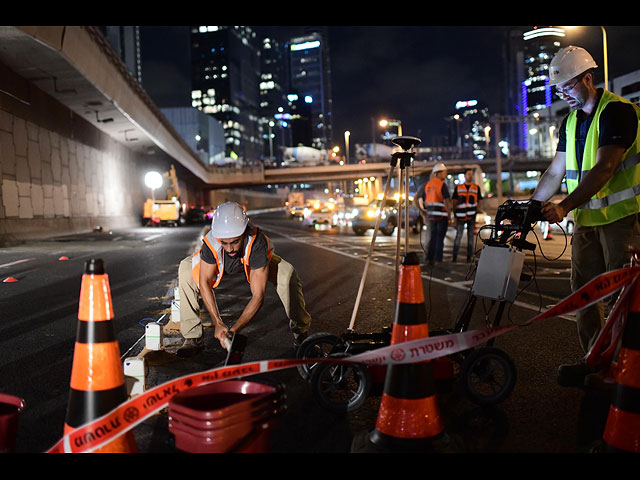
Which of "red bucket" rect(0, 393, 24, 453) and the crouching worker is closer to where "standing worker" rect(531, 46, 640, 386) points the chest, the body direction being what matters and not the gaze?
the red bucket

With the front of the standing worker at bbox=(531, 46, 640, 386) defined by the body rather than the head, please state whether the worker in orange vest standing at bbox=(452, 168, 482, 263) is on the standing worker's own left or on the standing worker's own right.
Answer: on the standing worker's own right

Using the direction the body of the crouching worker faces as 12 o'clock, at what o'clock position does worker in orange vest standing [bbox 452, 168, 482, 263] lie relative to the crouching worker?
The worker in orange vest standing is roughly at 7 o'clock from the crouching worker.

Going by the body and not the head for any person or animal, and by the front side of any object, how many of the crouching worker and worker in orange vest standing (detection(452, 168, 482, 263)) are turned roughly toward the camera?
2

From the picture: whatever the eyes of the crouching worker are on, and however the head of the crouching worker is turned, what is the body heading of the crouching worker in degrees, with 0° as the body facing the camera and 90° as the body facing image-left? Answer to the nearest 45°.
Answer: approximately 0°

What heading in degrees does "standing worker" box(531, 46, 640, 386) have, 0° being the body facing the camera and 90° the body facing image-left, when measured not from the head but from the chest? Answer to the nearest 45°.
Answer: approximately 45°
